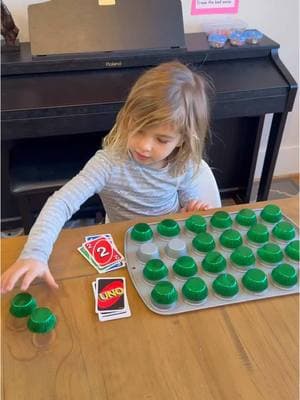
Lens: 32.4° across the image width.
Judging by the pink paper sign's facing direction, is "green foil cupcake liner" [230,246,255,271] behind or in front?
in front

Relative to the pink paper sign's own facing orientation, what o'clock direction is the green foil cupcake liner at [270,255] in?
The green foil cupcake liner is roughly at 12 o'clock from the pink paper sign.

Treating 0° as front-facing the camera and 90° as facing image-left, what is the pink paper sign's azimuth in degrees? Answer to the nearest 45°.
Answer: approximately 0°

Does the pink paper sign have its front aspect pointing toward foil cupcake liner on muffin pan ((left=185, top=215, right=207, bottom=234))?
yes

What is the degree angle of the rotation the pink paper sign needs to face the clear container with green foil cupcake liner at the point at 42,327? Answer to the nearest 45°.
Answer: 0° — it already faces it

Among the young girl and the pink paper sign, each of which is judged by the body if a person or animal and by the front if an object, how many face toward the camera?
2

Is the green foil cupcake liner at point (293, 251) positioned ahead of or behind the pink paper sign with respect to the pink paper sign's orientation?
ahead

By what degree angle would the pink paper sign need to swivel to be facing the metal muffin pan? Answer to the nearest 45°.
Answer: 0° — it already faces it

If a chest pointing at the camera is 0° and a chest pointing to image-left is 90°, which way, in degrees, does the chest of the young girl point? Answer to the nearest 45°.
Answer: approximately 0°

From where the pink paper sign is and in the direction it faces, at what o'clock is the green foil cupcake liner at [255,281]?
The green foil cupcake liner is roughly at 12 o'clock from the pink paper sign.
